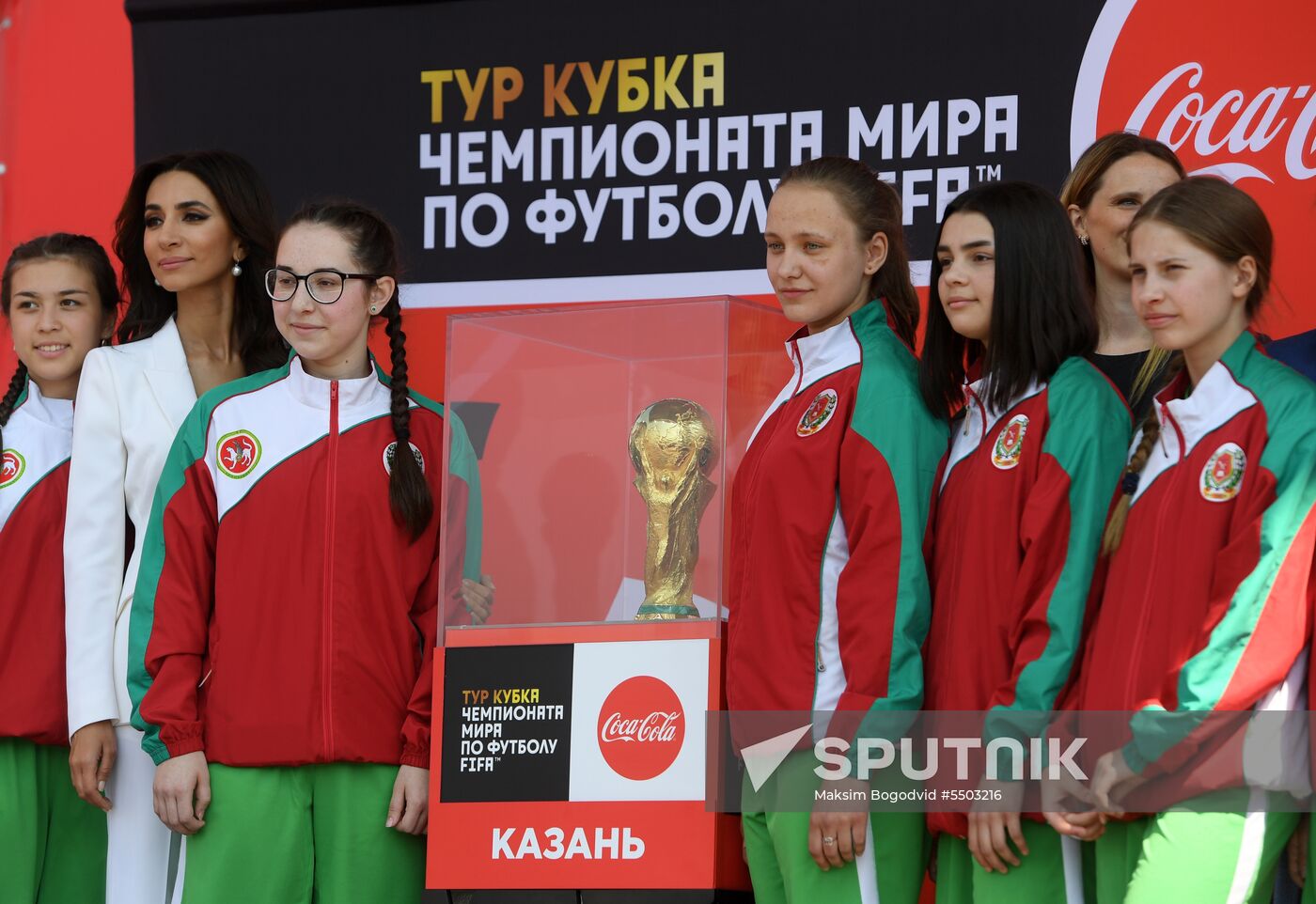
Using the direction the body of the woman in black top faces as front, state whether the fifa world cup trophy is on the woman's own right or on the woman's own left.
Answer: on the woman's own right

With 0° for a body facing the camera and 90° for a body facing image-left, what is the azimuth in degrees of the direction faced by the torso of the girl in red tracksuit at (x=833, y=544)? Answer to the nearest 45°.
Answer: approximately 45°

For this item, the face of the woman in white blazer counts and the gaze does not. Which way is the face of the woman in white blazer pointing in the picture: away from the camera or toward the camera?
toward the camera

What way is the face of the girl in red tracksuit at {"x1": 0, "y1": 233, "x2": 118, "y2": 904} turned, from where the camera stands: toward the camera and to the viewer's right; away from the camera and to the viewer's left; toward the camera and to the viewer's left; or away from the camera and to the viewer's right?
toward the camera and to the viewer's right

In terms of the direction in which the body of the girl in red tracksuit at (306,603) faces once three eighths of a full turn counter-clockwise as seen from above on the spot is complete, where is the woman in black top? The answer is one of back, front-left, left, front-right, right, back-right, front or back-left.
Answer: front-right

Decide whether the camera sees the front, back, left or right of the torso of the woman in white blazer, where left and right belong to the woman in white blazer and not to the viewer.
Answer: front

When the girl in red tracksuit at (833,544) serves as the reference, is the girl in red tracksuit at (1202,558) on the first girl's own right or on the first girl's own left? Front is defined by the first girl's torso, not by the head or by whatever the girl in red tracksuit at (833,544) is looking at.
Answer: on the first girl's own left

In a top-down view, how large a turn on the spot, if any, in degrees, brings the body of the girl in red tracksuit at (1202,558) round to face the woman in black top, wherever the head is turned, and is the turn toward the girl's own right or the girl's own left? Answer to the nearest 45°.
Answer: approximately 135° to the girl's own right

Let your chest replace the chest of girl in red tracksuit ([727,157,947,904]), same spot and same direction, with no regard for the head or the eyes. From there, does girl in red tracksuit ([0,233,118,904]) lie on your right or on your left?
on your right

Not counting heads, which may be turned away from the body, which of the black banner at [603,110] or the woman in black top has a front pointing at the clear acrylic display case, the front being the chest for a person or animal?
the black banner

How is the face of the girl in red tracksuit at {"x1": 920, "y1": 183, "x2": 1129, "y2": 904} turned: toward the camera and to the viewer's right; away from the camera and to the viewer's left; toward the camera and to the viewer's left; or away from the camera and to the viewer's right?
toward the camera and to the viewer's left

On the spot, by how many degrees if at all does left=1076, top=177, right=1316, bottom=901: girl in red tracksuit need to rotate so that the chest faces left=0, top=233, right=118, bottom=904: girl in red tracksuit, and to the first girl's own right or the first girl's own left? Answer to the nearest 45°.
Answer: approximately 45° to the first girl's own right

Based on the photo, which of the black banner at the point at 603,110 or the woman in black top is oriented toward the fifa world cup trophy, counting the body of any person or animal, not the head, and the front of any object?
the black banner

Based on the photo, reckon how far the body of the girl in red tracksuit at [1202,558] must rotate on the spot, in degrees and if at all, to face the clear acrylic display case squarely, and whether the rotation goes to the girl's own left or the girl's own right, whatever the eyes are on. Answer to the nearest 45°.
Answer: approximately 45° to the girl's own right

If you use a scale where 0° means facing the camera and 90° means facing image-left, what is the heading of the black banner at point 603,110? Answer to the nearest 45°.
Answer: approximately 0°
